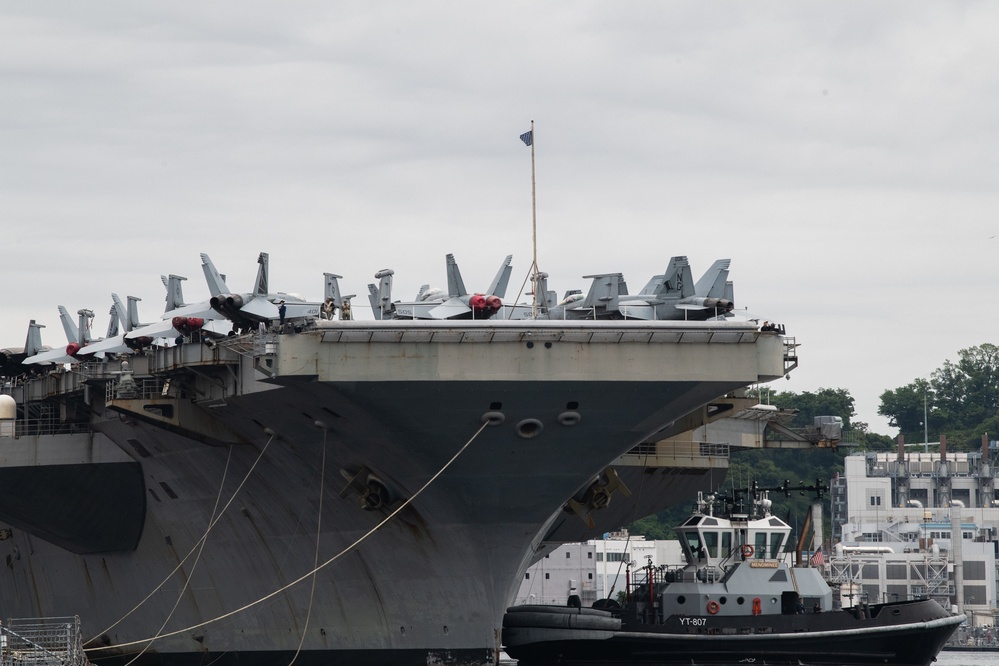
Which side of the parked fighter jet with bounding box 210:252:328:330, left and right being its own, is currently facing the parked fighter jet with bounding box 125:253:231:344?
left

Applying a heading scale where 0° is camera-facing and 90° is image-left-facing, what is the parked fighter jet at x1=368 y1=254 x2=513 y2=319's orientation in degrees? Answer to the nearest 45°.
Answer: approximately 135°

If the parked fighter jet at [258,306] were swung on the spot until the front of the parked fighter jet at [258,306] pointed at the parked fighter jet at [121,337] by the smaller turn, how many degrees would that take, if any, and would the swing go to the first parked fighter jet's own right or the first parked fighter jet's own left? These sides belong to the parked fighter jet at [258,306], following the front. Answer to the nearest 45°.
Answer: approximately 90° to the first parked fighter jet's own left

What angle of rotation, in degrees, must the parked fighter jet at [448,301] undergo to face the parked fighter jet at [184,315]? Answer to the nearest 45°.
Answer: approximately 45° to its left

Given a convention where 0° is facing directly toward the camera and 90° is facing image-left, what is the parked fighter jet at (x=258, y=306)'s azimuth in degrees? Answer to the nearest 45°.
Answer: approximately 225°

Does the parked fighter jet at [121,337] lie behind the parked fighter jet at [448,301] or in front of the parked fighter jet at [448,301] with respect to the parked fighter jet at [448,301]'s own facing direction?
in front
